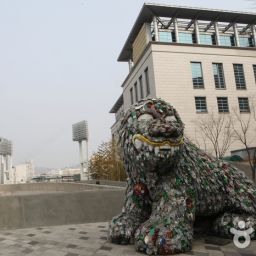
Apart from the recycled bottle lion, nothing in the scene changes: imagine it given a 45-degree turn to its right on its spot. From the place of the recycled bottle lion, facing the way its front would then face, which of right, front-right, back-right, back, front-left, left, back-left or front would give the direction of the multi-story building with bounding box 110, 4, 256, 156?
right

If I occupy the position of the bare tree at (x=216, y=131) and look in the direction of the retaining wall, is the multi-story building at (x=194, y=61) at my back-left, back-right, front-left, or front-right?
back-right

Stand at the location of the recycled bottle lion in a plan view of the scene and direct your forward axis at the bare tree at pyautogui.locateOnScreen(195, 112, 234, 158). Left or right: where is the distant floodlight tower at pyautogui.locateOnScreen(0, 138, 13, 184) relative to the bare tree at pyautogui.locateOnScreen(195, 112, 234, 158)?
left

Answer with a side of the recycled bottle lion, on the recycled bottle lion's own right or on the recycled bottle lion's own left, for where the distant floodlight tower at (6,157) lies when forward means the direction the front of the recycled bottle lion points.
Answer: on the recycled bottle lion's own right

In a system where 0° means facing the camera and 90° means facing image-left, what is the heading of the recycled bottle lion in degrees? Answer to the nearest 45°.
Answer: approximately 45°

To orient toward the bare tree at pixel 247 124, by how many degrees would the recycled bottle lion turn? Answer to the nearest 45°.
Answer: approximately 135° to its right

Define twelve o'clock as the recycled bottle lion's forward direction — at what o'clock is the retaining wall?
The retaining wall is roughly at 3 o'clock from the recycled bottle lion.

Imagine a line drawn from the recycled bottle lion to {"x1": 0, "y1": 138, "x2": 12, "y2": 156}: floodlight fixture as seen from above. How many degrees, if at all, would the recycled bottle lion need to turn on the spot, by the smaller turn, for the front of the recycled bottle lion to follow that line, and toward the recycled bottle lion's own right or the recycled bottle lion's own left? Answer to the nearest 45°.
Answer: approximately 90° to the recycled bottle lion's own right

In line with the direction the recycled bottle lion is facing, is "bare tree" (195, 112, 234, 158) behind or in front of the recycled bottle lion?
behind
